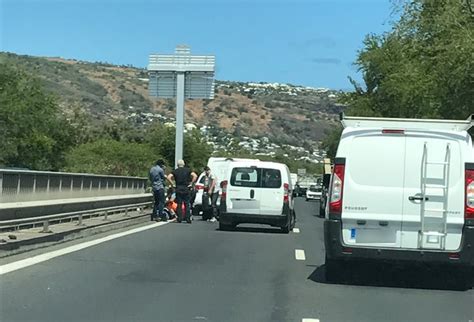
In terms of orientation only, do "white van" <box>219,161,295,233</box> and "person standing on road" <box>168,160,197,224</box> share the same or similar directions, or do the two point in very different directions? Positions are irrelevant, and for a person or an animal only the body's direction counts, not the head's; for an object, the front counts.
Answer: same or similar directions

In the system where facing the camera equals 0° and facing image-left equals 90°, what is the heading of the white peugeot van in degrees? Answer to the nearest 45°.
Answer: approximately 180°

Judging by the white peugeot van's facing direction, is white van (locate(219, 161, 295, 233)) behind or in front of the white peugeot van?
in front

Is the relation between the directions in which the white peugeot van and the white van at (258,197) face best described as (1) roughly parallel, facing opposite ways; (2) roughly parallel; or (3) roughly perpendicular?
roughly parallel

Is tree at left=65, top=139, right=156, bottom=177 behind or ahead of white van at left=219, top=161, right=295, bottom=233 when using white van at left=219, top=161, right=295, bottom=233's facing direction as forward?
ahead

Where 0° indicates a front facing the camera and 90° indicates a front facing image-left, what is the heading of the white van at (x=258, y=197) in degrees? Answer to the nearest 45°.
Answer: approximately 180°

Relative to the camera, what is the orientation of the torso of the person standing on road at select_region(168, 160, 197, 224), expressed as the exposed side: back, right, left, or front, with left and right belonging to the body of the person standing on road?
back

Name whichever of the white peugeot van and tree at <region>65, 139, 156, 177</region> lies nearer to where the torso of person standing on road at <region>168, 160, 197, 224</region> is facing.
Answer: the tree

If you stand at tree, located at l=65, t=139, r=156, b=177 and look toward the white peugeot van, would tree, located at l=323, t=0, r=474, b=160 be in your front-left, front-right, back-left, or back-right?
front-left
